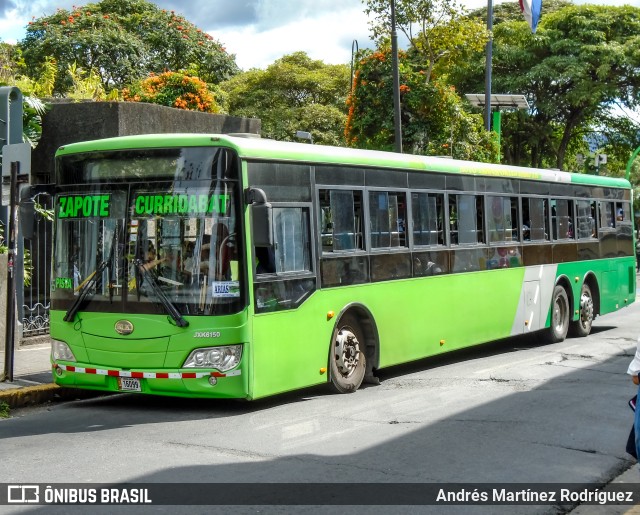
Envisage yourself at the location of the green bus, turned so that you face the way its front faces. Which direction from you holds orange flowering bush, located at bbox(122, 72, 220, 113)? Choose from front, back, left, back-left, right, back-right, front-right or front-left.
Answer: back-right

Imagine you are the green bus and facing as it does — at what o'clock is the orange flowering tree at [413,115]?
The orange flowering tree is roughly at 5 o'clock from the green bus.

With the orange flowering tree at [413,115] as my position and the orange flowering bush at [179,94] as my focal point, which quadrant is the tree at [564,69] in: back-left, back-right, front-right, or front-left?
back-right

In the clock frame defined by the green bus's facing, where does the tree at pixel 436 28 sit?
The tree is roughly at 5 o'clock from the green bus.

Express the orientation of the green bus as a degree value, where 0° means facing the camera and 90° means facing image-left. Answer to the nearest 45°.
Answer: approximately 45°

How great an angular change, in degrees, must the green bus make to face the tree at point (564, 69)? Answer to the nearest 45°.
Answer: approximately 135° to its right

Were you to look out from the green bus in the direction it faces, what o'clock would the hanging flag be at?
The hanging flag is roughly at 5 o'clock from the green bus.
